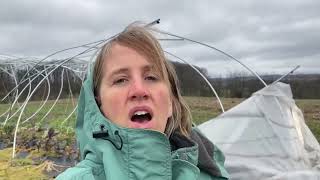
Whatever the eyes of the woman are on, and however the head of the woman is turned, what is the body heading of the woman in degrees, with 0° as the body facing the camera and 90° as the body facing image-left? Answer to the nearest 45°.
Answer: approximately 0°
